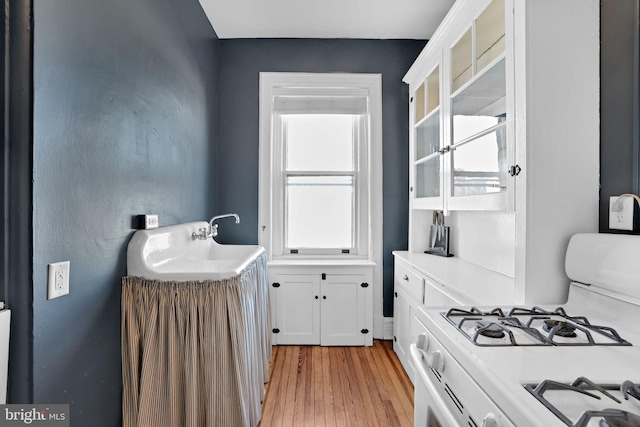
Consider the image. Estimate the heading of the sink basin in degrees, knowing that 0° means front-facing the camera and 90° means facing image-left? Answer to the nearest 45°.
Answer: approximately 270°

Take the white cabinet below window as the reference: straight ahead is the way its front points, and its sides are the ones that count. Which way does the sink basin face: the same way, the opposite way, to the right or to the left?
to the left

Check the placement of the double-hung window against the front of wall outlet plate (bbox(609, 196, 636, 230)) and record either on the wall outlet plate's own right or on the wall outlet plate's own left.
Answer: on the wall outlet plate's own right

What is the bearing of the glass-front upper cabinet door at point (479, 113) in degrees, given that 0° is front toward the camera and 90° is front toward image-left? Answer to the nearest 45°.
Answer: approximately 90°

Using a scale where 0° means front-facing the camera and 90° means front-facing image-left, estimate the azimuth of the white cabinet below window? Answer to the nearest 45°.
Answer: approximately 0°

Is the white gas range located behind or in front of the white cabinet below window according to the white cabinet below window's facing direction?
in front

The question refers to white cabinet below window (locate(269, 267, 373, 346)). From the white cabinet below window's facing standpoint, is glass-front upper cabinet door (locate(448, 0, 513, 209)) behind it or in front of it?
in front

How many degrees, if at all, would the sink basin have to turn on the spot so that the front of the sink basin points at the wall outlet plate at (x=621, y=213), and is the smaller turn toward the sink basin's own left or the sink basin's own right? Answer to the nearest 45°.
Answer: approximately 45° to the sink basin's own right
